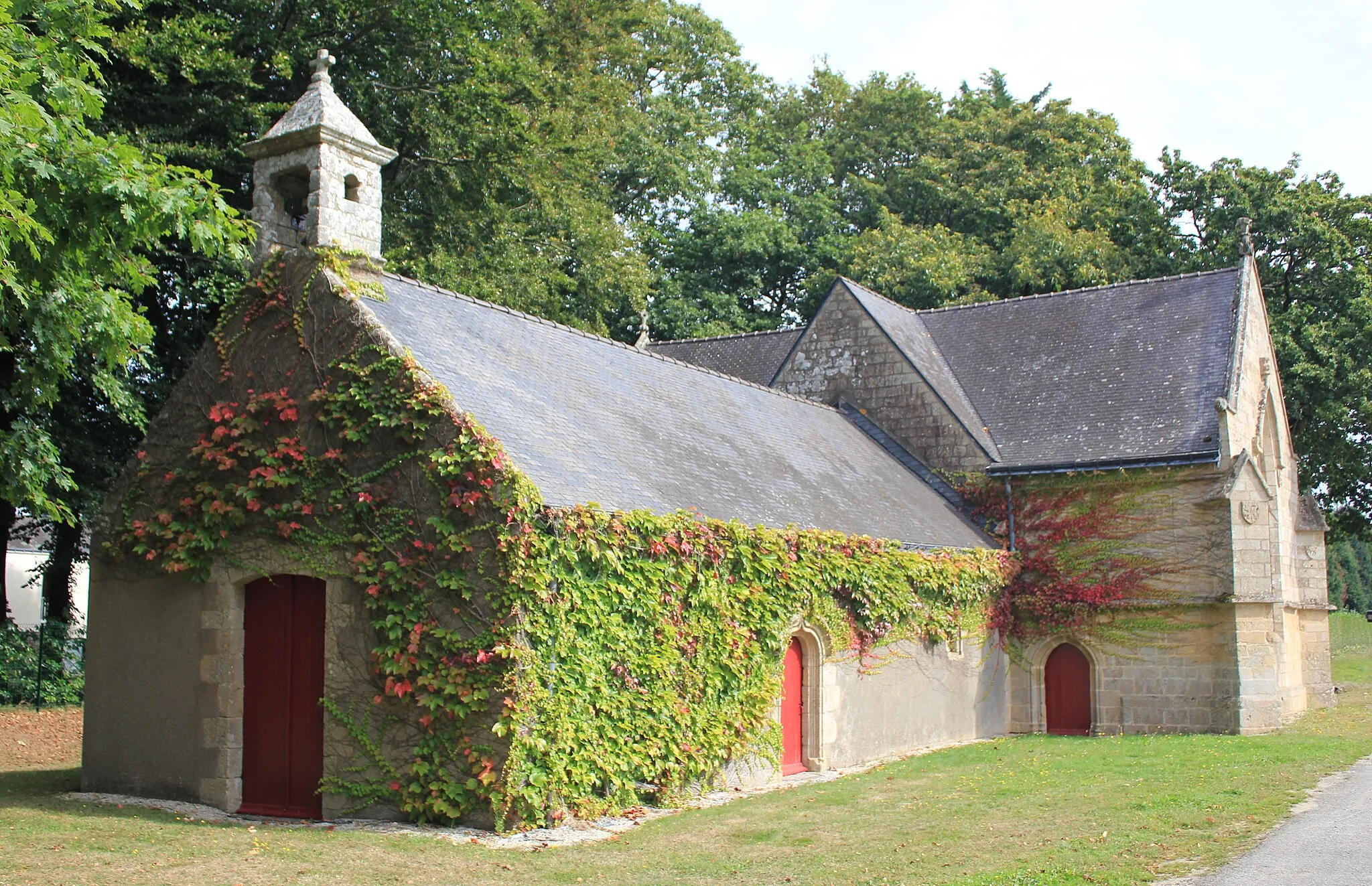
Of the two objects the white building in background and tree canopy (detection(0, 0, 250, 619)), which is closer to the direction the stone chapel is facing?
the tree canopy

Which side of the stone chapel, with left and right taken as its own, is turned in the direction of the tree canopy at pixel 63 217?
front

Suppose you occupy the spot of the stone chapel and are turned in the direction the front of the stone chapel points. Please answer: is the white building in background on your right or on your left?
on your right

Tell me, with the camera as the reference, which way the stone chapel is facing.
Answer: facing the viewer and to the left of the viewer
